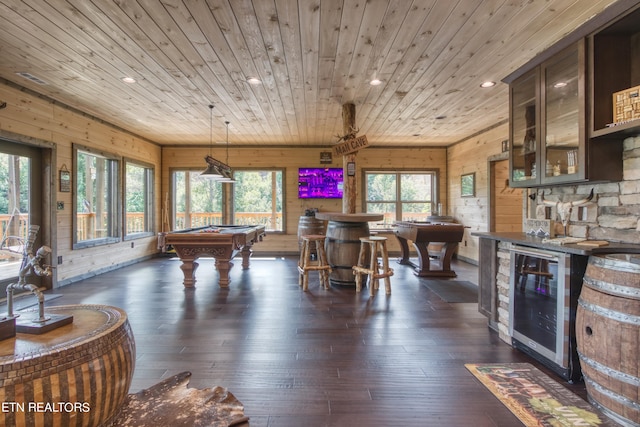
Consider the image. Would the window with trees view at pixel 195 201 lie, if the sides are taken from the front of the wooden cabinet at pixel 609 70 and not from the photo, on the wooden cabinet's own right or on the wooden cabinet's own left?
on the wooden cabinet's own right

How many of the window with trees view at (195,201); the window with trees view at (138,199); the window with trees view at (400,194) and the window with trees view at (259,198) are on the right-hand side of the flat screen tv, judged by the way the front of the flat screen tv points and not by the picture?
3

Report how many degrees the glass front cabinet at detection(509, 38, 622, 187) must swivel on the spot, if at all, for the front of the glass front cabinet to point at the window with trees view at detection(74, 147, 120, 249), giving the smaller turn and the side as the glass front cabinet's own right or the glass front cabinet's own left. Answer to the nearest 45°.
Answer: approximately 45° to the glass front cabinet's own right

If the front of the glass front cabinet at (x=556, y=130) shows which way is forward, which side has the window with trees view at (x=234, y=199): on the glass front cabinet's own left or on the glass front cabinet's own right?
on the glass front cabinet's own right

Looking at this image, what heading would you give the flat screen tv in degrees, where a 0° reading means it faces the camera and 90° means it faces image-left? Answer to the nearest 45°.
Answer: approximately 0°

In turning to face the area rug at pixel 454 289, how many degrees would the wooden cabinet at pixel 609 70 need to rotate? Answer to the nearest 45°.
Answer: approximately 90° to its right
